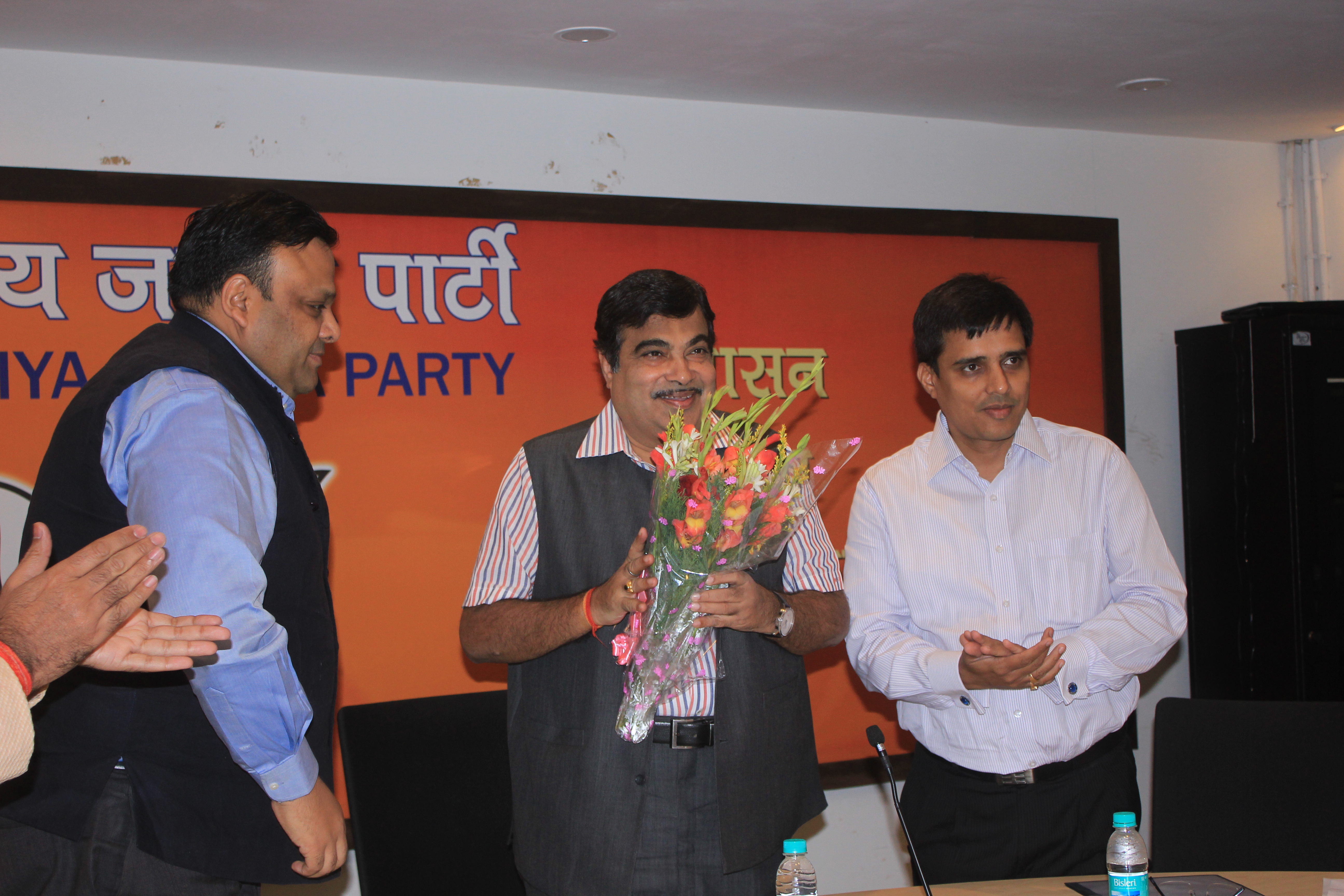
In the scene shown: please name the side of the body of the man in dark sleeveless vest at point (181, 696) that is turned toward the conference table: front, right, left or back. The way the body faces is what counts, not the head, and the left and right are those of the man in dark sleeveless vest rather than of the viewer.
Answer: front

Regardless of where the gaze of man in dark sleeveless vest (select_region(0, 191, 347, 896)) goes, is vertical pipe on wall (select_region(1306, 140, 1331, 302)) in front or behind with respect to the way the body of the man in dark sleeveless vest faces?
in front

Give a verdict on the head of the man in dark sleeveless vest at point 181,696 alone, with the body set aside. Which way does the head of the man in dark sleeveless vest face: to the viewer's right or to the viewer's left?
to the viewer's right

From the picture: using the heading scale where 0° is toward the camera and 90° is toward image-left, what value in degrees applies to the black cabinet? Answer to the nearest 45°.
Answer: approximately 315°

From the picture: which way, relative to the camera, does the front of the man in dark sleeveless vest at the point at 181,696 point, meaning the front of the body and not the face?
to the viewer's right

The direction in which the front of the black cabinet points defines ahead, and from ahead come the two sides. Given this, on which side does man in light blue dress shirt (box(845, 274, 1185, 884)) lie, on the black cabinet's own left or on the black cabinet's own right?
on the black cabinet's own right

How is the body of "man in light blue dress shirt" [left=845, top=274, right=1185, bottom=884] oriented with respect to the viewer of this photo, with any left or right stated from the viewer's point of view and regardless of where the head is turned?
facing the viewer

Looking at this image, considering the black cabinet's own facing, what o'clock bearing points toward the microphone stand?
The microphone stand is roughly at 2 o'clock from the black cabinet.

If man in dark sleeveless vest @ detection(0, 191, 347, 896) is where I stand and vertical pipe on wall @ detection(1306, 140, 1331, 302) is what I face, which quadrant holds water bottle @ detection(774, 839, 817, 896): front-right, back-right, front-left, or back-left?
front-right
